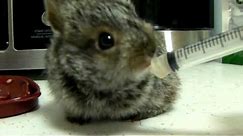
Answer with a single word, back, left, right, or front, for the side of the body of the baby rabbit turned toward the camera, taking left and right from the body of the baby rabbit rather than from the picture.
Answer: right
